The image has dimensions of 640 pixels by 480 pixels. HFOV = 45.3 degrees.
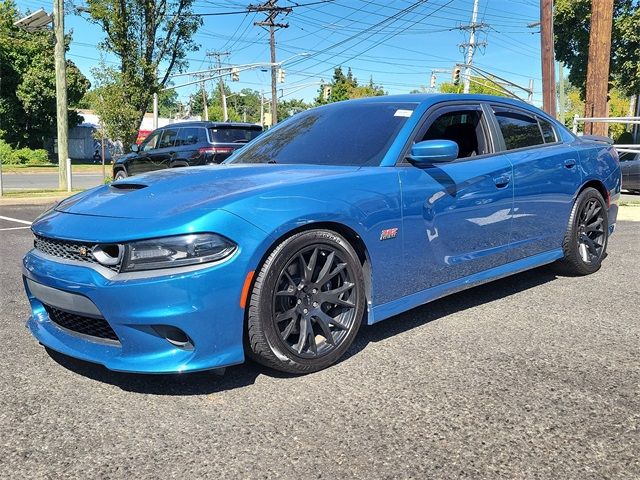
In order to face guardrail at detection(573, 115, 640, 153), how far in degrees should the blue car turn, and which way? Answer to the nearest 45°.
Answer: approximately 180°

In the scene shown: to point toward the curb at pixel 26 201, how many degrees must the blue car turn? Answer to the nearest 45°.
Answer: approximately 90° to its right

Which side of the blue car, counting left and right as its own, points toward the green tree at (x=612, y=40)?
back

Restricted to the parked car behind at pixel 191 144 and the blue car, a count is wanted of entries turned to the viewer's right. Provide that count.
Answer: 0

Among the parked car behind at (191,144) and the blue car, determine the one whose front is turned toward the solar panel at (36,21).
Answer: the parked car behind

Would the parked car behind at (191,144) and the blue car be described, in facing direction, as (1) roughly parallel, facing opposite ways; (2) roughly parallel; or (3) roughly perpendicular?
roughly perpendicular

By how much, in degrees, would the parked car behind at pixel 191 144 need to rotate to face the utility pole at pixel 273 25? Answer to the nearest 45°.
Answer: approximately 45° to its right

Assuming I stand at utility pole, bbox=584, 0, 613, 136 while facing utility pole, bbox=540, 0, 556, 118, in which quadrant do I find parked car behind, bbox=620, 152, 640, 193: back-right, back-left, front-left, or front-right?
front-right

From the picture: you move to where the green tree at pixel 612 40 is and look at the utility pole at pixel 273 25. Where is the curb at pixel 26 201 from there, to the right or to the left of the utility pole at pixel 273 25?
left

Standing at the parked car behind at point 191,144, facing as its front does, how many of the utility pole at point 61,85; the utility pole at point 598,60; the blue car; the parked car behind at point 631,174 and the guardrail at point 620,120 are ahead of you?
1

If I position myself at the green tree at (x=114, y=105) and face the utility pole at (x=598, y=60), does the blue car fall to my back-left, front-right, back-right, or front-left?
front-right

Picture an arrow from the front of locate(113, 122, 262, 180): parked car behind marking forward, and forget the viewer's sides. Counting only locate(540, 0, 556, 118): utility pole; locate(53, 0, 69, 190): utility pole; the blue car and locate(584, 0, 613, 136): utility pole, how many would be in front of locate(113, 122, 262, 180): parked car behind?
1

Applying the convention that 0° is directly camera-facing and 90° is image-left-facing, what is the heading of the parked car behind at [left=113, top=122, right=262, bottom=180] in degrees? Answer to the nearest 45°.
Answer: approximately 135°
